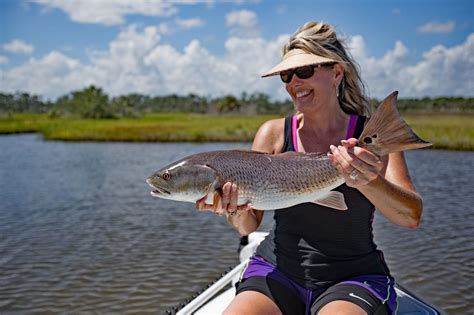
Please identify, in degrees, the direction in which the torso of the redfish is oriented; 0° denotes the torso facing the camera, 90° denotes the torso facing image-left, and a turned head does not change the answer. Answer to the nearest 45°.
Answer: approximately 90°

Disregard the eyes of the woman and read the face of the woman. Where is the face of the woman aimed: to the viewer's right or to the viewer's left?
to the viewer's left

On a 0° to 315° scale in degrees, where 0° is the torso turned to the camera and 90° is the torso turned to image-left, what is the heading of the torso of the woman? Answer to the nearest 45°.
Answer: approximately 0°
